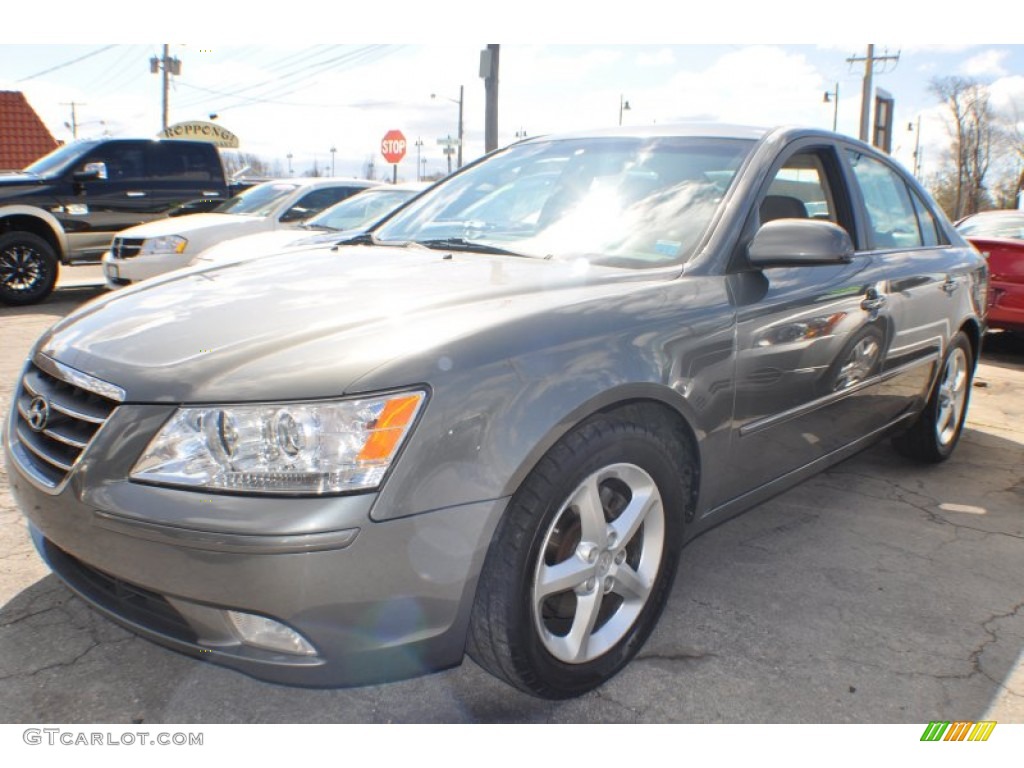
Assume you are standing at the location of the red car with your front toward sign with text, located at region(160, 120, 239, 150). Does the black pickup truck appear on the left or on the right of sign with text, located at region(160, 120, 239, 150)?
left

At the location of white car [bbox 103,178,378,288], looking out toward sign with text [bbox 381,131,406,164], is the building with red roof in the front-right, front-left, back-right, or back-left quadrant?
front-left

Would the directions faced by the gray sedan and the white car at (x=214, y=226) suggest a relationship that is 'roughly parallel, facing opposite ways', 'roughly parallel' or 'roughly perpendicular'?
roughly parallel

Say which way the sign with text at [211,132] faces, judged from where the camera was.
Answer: facing the viewer

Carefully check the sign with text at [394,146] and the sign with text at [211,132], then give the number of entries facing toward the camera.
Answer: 2

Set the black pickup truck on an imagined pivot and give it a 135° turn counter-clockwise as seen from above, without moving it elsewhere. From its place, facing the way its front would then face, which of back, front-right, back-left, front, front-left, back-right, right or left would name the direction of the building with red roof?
back-left

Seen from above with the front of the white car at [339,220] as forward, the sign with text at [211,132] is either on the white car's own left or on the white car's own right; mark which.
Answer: on the white car's own right

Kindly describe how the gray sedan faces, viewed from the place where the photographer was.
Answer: facing the viewer and to the left of the viewer

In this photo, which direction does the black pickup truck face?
to the viewer's left

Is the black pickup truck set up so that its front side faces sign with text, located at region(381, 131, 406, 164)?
no

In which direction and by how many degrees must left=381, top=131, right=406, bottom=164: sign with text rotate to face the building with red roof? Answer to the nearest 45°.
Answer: approximately 90° to its right

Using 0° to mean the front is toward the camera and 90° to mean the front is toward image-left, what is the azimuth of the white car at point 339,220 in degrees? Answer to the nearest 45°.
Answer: approximately 45°

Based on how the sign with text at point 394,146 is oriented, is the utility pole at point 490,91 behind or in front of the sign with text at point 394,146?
in front

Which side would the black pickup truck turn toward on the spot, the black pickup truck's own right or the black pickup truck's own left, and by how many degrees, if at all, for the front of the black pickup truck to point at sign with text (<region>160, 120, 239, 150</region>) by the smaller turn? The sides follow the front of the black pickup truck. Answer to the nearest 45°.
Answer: approximately 90° to the black pickup truck's own right

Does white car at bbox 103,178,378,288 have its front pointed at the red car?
no

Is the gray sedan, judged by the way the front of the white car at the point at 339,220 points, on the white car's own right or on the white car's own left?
on the white car's own left

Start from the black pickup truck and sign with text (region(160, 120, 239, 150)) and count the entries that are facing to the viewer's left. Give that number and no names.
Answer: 1

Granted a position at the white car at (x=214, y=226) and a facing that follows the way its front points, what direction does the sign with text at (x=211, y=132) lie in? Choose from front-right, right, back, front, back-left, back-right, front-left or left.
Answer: back-right
